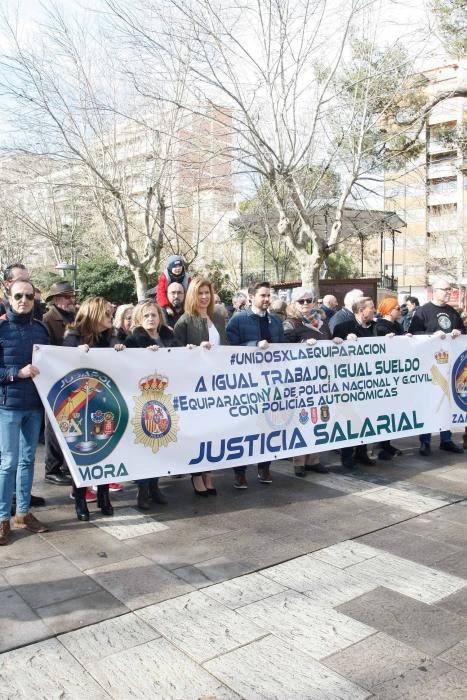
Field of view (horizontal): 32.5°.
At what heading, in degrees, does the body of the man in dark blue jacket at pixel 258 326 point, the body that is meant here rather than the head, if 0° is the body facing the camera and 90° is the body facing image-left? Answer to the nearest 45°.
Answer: approximately 315°

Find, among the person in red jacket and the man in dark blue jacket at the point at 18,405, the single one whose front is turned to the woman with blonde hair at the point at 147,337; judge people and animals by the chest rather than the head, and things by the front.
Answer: the person in red jacket

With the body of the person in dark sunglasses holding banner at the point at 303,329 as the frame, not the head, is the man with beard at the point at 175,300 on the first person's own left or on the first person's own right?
on the first person's own right

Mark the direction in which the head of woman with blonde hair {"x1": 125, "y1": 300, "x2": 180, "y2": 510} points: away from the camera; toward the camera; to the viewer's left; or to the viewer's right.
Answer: toward the camera

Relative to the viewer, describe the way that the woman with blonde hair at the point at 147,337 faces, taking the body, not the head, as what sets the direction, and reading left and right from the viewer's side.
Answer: facing the viewer

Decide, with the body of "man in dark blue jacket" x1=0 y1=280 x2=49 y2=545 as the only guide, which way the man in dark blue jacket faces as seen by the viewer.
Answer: toward the camera

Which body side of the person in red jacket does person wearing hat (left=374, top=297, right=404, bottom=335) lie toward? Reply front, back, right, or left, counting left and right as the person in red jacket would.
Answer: left

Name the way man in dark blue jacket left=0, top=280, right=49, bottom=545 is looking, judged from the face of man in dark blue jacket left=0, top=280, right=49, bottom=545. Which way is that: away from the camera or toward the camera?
toward the camera

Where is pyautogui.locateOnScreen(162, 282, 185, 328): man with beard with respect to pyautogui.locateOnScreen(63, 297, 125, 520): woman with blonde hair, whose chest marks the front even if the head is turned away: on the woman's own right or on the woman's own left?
on the woman's own left

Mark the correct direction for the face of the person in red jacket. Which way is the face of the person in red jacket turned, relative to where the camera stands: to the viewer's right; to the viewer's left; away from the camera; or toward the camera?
toward the camera
